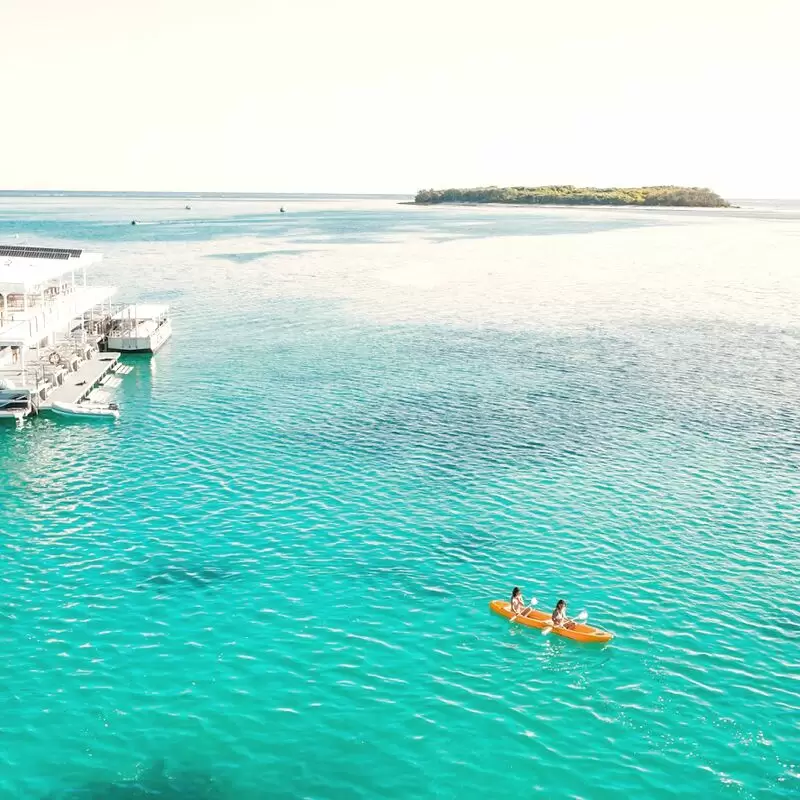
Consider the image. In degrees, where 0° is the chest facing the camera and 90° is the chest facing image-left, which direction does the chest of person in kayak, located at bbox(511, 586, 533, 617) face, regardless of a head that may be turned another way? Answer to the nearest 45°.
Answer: approximately 315°

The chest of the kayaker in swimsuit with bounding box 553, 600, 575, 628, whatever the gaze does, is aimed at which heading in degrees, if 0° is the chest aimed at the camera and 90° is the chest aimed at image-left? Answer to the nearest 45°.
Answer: approximately 315°
